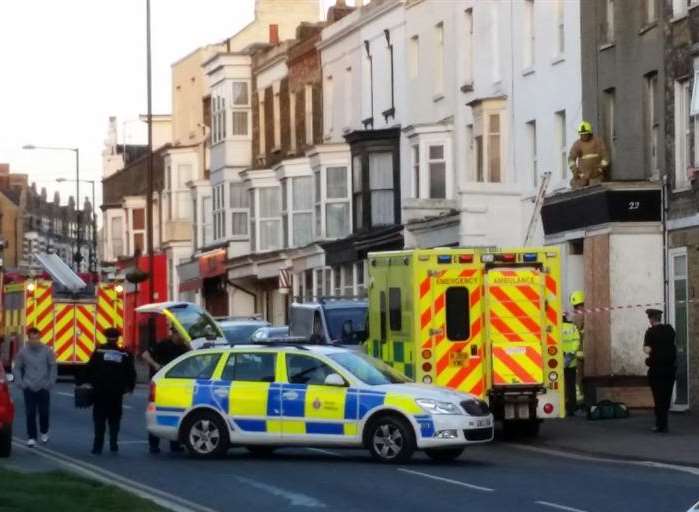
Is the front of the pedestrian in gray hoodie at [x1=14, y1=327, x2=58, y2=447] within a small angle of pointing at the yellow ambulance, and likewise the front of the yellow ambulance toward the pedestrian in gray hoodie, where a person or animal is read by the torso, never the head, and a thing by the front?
no

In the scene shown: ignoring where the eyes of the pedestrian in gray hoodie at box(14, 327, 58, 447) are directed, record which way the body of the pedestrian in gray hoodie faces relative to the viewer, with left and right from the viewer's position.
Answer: facing the viewer

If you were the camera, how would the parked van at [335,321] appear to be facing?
facing the viewer and to the right of the viewer

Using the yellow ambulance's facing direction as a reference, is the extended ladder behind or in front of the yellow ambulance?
in front

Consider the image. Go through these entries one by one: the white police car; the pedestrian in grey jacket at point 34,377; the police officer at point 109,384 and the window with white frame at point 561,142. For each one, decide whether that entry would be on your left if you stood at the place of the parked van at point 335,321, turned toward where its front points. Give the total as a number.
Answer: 1

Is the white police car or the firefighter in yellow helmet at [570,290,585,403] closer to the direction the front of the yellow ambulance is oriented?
the firefighter in yellow helmet

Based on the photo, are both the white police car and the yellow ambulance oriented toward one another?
no

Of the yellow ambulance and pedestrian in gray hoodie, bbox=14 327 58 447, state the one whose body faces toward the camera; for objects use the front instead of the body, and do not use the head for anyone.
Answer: the pedestrian in gray hoodie

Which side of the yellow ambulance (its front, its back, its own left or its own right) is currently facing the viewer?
back

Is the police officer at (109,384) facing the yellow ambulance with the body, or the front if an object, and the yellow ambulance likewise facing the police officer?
no
